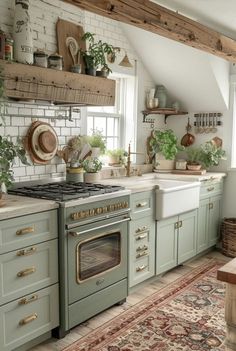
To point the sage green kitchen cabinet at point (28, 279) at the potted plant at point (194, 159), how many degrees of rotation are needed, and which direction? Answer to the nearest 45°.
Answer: approximately 90° to its left

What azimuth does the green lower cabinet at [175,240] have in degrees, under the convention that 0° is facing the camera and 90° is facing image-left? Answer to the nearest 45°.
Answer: approximately 315°

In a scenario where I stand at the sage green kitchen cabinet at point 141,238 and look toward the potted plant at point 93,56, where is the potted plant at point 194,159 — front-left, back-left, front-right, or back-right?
back-right

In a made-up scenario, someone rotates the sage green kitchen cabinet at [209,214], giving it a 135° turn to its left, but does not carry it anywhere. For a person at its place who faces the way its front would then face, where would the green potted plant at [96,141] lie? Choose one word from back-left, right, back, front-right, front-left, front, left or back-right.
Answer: back-left

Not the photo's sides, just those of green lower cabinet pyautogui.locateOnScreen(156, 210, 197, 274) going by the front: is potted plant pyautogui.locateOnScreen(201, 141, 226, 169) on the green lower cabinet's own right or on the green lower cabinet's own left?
on the green lower cabinet's own left

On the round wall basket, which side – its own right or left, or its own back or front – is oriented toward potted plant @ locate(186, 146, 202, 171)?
left

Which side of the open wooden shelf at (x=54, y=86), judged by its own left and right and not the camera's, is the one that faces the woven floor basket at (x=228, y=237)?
left

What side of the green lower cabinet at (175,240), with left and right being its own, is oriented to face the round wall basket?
right
